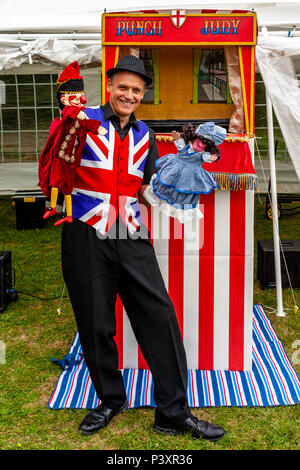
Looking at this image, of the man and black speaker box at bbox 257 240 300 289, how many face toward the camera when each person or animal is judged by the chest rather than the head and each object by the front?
2

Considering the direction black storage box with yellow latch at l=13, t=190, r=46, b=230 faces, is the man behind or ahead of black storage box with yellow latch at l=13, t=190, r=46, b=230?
ahead

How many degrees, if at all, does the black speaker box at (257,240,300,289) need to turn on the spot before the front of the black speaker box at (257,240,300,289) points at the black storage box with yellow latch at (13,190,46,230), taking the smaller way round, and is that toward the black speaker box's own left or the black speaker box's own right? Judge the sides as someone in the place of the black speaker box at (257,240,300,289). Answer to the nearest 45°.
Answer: approximately 135° to the black speaker box's own right

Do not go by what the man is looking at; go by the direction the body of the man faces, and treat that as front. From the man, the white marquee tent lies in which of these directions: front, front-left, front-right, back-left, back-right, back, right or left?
back

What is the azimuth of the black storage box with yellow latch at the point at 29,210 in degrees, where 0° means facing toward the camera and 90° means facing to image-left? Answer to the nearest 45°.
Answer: approximately 0°

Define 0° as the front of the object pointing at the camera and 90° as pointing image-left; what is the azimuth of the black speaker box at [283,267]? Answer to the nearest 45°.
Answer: approximately 0°
